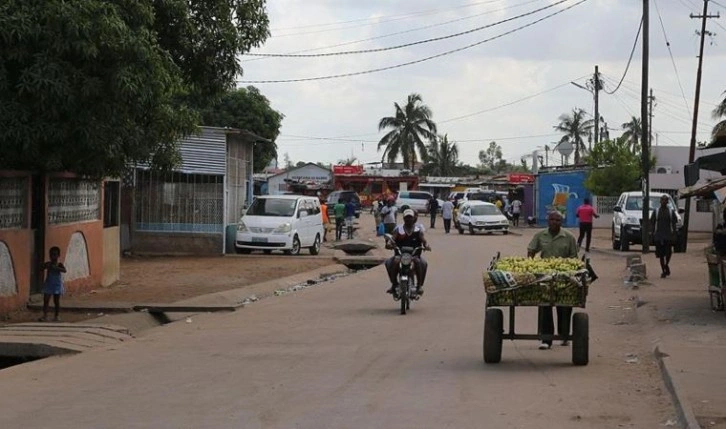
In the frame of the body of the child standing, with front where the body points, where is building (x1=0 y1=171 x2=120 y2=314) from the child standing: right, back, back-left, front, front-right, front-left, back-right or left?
back

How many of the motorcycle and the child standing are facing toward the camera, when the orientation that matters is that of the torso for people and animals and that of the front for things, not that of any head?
2

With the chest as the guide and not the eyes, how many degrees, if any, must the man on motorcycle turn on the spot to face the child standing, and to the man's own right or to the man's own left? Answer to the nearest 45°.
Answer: approximately 90° to the man's own right

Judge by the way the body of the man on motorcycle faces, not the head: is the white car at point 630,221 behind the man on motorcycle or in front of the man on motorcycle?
behind

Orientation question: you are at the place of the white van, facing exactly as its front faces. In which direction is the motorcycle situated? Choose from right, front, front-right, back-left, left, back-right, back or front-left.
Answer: front-left

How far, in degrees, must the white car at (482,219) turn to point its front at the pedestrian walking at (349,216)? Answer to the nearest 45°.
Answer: approximately 90° to its right

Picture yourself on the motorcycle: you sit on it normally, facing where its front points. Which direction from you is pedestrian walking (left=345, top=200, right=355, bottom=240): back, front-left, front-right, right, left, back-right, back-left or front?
back

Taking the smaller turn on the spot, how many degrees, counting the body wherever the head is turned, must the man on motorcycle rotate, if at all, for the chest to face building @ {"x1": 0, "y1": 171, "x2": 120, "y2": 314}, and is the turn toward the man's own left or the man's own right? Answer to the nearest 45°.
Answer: approximately 90° to the man's own right

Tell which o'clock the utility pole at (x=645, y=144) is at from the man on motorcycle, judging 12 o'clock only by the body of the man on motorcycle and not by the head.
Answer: The utility pole is roughly at 7 o'clock from the man on motorcycle.

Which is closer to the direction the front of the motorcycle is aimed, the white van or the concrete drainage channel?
the concrete drainage channel

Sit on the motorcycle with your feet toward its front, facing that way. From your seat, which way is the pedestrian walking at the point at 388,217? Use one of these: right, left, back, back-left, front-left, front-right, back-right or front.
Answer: back
